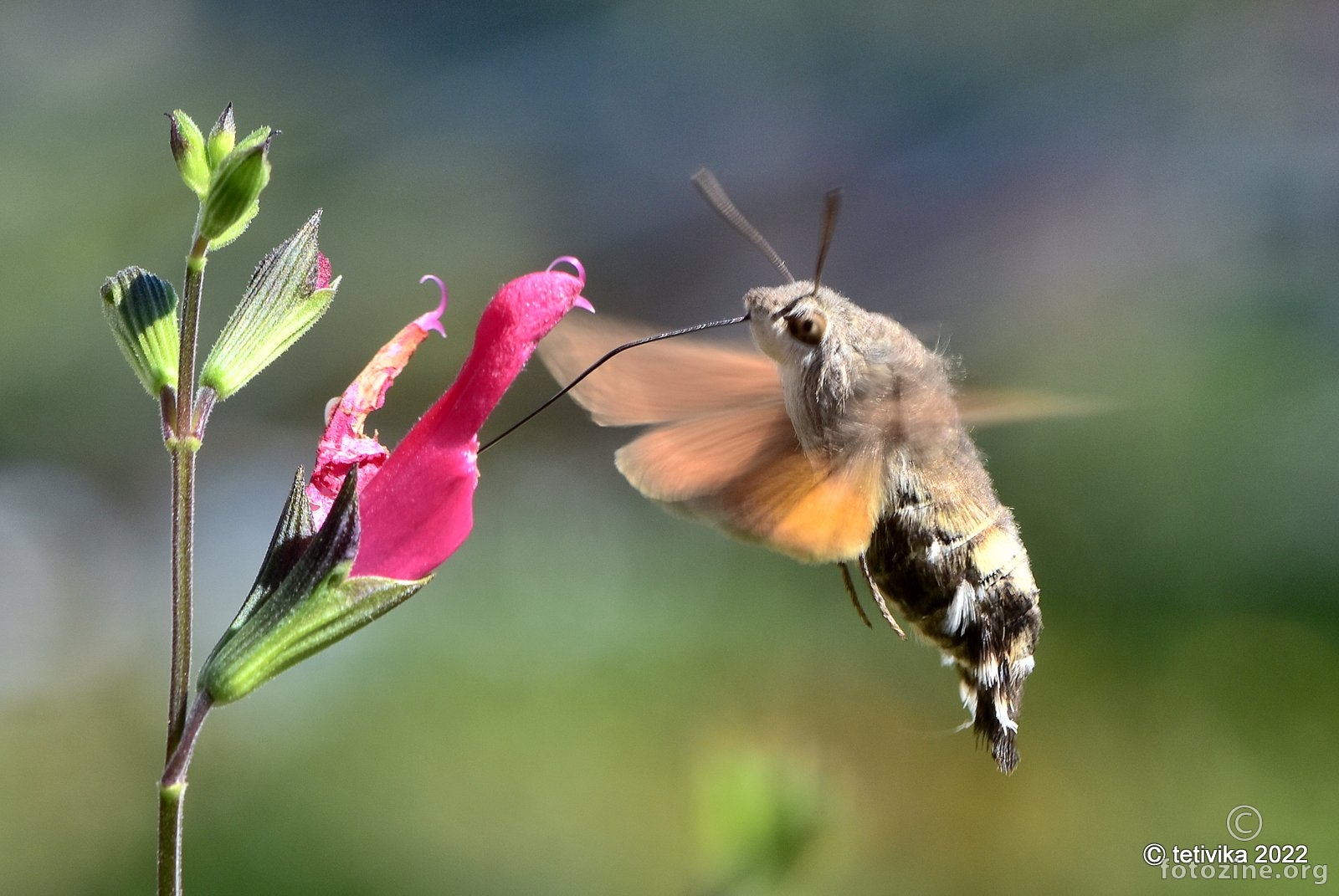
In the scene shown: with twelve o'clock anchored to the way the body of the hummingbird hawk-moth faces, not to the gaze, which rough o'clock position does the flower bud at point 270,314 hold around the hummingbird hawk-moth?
The flower bud is roughly at 11 o'clock from the hummingbird hawk-moth.

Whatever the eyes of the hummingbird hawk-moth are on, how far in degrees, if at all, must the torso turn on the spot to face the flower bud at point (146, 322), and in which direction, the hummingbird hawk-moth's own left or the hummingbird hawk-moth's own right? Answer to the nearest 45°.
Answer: approximately 45° to the hummingbird hawk-moth's own left

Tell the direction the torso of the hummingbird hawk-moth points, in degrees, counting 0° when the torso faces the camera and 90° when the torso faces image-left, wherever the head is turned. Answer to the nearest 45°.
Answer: approximately 90°
